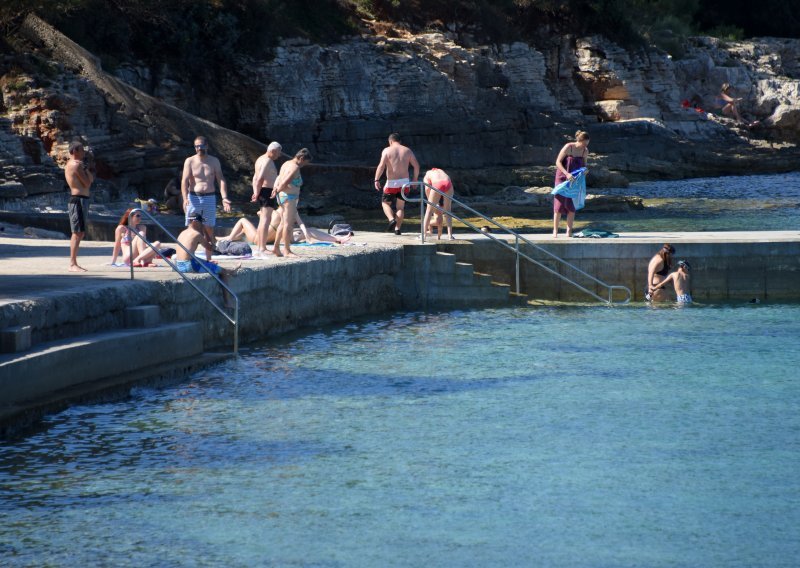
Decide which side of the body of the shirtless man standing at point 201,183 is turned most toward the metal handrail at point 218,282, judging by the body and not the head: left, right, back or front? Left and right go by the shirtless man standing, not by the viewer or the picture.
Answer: front

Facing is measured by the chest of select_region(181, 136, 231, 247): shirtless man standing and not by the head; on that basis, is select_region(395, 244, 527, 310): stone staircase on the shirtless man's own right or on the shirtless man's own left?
on the shirtless man's own left

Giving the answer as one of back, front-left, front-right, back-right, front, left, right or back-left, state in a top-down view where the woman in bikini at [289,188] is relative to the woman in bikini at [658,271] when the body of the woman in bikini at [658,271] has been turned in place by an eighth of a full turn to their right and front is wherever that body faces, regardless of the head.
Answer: right

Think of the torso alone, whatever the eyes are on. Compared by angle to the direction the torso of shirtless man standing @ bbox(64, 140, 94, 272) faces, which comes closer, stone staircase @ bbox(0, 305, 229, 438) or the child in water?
the child in water

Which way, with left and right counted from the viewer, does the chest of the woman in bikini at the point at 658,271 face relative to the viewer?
facing to the right of the viewer

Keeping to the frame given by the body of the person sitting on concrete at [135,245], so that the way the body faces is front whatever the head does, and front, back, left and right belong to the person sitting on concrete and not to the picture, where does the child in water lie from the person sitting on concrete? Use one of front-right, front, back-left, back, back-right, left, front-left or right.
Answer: front-left

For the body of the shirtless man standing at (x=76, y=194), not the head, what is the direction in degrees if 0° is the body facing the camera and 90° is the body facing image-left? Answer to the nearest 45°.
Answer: approximately 270°

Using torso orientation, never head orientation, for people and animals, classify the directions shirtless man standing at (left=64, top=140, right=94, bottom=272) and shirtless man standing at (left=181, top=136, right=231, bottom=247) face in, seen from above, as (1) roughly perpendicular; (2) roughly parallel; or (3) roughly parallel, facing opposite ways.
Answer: roughly perpendicular

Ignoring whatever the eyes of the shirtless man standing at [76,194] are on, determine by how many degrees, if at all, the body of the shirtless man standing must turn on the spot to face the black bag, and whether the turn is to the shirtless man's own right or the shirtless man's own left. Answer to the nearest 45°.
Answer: approximately 45° to the shirtless man's own left
